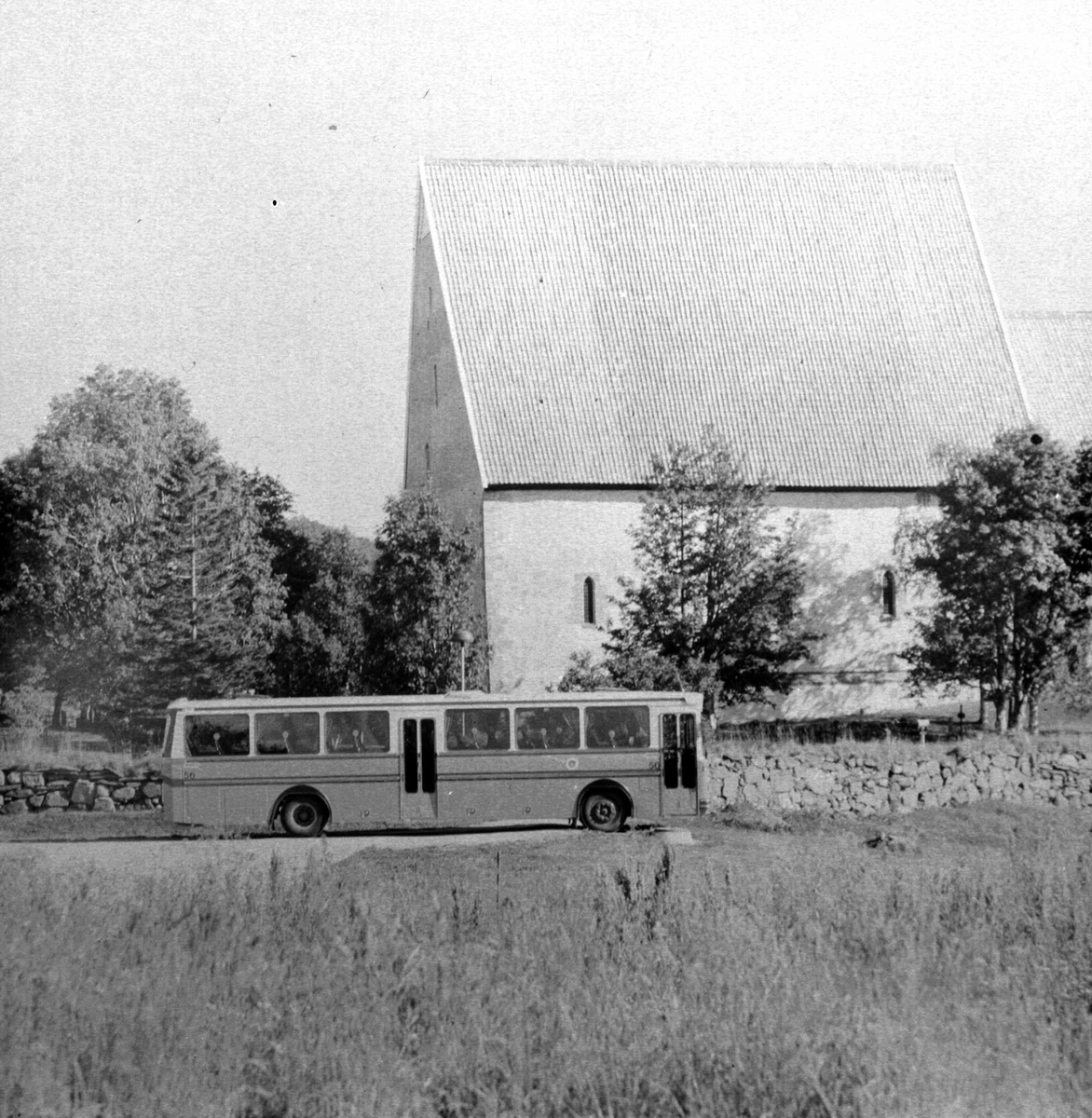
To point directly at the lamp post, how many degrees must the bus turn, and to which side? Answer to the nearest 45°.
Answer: approximately 90° to its left

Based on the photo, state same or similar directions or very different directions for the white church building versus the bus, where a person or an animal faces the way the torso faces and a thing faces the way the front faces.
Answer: very different directions

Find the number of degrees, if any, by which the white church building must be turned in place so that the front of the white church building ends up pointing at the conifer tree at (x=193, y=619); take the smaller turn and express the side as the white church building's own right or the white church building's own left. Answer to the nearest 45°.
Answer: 0° — it already faces it

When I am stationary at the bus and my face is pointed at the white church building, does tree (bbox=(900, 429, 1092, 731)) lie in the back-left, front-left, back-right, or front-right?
front-right

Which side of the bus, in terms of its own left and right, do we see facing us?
right

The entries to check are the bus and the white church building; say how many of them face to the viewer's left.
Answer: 1

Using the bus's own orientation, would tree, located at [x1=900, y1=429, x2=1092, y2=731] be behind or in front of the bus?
in front

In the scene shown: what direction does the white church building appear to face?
to the viewer's left

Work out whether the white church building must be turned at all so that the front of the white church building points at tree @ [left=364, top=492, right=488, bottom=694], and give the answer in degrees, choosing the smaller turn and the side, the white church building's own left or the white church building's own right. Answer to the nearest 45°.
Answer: approximately 45° to the white church building's own left

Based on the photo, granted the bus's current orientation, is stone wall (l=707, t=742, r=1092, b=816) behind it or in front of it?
in front
